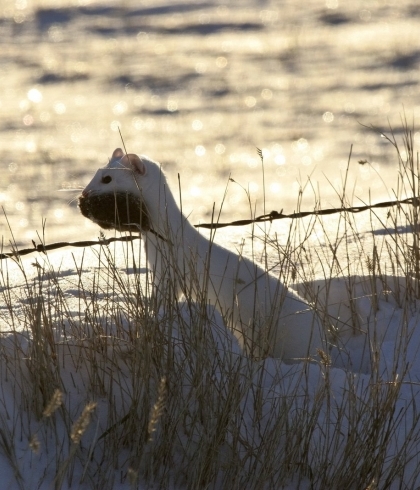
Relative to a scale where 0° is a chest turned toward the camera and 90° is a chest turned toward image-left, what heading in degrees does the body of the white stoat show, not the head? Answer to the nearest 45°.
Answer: approximately 90°
